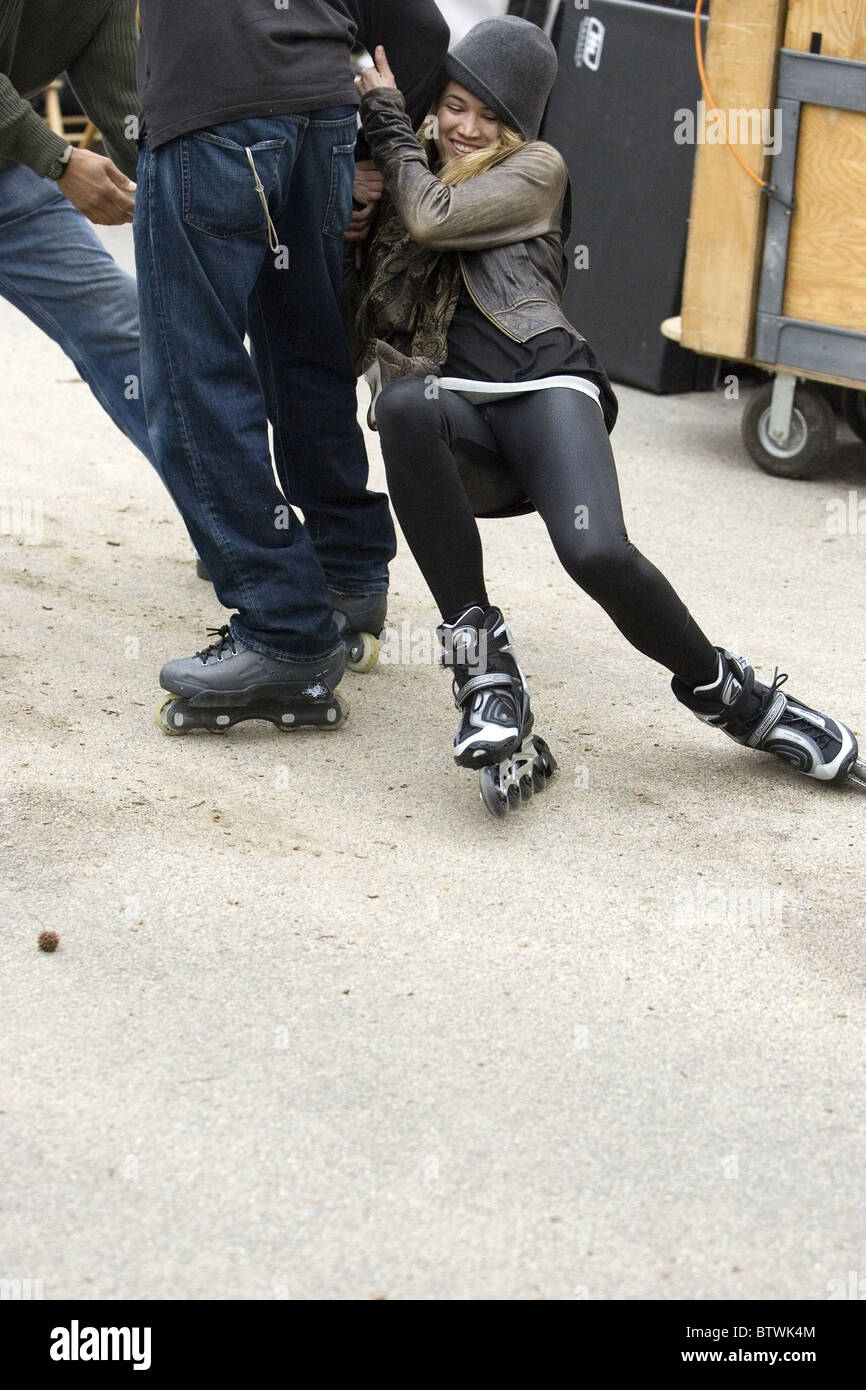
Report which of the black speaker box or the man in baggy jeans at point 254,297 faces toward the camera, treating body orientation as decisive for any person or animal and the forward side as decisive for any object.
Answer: the black speaker box

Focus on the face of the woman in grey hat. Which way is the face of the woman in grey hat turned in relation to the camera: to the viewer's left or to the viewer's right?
to the viewer's left

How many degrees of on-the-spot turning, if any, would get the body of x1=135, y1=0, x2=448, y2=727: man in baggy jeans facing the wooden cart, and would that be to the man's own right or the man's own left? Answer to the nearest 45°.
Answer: approximately 90° to the man's own right

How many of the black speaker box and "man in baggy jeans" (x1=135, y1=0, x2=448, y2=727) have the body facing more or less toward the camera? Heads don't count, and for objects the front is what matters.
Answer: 1

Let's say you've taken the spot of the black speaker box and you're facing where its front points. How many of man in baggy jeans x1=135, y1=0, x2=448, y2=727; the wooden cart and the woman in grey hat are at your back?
0

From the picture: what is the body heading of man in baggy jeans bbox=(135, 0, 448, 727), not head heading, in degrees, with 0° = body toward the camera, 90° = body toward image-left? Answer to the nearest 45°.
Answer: approximately 135°

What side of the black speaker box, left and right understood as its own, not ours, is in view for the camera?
front
